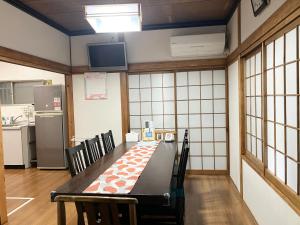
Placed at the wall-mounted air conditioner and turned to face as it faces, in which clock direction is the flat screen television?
The flat screen television is roughly at 3 o'clock from the wall-mounted air conditioner.

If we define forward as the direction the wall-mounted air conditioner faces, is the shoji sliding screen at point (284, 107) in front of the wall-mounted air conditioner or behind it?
in front

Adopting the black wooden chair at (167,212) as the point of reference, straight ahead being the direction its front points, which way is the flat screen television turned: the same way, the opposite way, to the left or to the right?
to the left

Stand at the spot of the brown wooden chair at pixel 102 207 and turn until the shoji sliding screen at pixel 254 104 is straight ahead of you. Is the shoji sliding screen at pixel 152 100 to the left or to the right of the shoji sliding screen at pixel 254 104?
left

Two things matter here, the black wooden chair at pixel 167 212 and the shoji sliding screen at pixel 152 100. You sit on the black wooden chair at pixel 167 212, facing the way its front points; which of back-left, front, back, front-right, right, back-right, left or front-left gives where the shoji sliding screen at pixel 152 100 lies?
right

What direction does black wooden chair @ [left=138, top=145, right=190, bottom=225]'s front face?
to the viewer's left

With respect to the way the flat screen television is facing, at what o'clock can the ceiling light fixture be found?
The ceiling light fixture is roughly at 12 o'clock from the flat screen television.

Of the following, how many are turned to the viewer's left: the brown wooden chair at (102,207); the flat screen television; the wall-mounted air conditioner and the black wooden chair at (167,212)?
1

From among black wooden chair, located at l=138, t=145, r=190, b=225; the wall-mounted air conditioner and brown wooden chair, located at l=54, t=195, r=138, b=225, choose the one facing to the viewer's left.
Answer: black wooden chair, located at l=138, t=145, r=190, b=225

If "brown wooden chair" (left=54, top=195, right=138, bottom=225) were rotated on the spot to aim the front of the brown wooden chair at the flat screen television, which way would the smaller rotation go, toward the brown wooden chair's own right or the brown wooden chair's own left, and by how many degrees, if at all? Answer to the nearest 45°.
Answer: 0° — it already faces it

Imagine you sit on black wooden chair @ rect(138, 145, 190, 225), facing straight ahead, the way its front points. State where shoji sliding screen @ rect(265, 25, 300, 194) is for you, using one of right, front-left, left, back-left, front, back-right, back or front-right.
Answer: back

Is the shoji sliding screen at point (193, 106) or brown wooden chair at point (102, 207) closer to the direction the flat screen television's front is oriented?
the brown wooden chair

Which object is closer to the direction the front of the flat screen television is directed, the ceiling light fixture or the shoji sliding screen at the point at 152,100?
the ceiling light fixture

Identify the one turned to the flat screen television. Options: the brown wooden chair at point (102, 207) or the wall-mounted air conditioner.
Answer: the brown wooden chair

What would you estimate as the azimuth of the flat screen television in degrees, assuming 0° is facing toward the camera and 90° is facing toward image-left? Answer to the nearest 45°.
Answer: approximately 0°

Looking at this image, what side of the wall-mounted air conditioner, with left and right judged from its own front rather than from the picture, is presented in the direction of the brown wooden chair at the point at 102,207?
front

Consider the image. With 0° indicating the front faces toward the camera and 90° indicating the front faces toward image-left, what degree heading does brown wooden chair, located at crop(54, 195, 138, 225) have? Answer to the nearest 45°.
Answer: approximately 180°

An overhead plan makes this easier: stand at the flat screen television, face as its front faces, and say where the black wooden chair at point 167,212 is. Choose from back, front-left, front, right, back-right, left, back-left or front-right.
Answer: front
